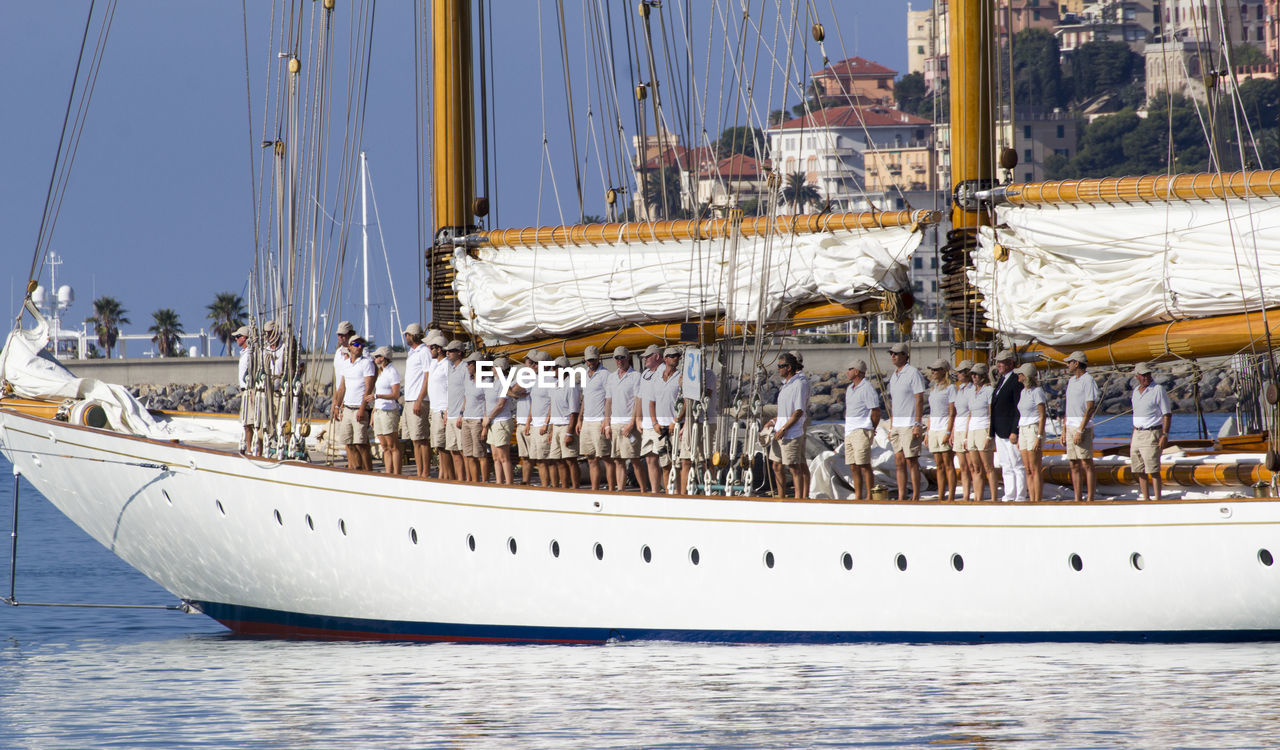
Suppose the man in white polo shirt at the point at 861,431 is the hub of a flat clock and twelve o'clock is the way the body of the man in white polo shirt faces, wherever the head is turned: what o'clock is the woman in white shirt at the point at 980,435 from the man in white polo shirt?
The woman in white shirt is roughly at 8 o'clock from the man in white polo shirt.

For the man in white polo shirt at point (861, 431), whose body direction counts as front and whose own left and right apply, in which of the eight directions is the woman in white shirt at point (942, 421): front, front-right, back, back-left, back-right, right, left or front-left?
back-left

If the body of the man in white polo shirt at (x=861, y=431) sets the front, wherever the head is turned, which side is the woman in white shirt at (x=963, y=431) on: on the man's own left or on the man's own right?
on the man's own left

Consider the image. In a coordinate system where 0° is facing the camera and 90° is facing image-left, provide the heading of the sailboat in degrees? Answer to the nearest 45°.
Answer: approximately 90°

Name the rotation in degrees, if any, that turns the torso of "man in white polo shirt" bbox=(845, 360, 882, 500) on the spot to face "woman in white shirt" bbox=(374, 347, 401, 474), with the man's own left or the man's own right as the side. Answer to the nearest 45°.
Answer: approximately 45° to the man's own right

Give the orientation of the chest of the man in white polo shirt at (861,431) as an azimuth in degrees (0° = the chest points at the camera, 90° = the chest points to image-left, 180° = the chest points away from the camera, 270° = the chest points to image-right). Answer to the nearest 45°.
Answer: approximately 45°
